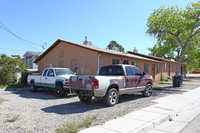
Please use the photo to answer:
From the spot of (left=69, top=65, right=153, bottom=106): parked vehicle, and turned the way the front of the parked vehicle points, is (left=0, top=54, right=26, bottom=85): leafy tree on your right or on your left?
on your left

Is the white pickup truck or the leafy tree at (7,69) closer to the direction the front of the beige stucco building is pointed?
the white pickup truck

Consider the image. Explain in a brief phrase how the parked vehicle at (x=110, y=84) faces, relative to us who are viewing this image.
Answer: facing away from the viewer and to the right of the viewer

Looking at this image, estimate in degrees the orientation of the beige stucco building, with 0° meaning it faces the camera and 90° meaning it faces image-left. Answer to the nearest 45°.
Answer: approximately 315°
